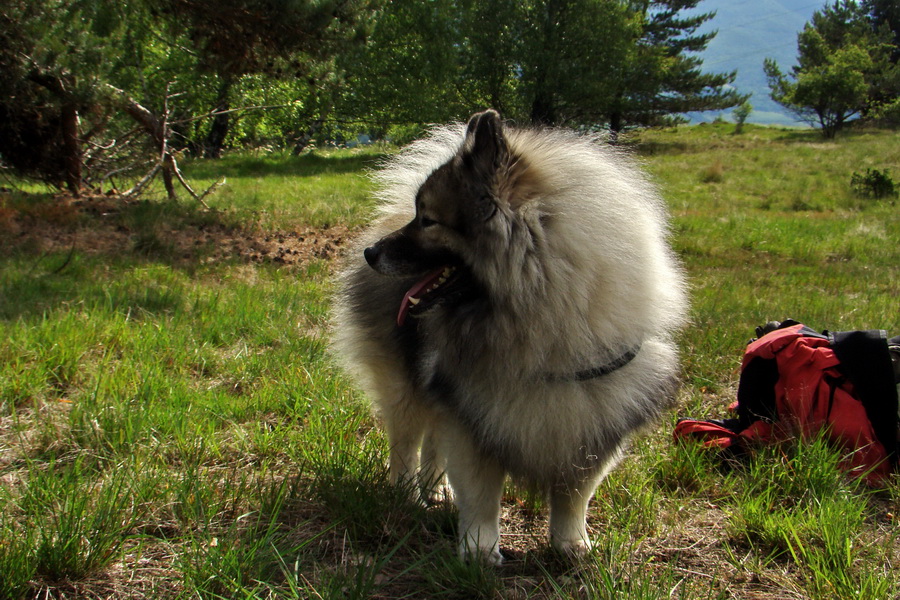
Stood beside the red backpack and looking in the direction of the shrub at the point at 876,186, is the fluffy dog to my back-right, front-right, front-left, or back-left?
back-left

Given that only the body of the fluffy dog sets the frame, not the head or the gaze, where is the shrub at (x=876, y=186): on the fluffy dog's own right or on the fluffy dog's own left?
on the fluffy dog's own left

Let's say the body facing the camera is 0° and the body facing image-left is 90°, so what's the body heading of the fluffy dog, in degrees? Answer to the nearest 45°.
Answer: approximately 315°

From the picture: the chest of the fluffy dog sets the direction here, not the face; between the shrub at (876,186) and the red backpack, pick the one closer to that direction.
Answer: the red backpack

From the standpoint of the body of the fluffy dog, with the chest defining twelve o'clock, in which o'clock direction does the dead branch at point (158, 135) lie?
The dead branch is roughly at 6 o'clock from the fluffy dog.

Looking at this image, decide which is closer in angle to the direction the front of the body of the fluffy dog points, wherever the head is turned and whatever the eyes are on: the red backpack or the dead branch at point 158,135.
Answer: the red backpack

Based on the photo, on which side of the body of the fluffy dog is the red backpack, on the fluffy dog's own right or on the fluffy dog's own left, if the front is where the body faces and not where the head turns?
on the fluffy dog's own left

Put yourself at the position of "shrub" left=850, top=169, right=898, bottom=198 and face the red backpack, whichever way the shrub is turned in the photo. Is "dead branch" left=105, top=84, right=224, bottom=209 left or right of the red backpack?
right
